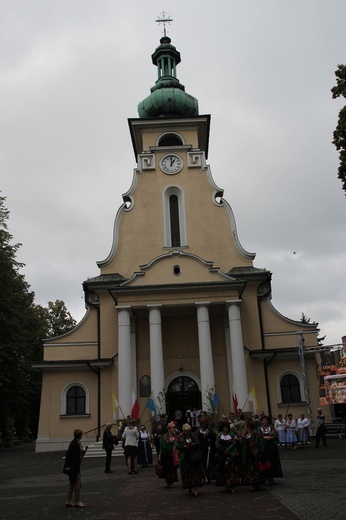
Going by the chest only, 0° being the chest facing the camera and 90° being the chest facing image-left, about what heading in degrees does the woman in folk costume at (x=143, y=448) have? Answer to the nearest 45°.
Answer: approximately 0°

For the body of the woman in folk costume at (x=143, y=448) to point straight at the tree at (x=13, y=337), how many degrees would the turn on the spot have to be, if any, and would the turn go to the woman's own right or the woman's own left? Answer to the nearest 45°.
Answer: approximately 135° to the woman's own right

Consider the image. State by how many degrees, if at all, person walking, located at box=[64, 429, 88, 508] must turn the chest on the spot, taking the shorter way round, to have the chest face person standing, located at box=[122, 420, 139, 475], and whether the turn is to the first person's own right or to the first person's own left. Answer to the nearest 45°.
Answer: approximately 90° to the first person's own left

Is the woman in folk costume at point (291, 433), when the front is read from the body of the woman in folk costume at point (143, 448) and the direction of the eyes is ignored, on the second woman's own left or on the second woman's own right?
on the second woman's own left

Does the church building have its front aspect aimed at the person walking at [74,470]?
yes

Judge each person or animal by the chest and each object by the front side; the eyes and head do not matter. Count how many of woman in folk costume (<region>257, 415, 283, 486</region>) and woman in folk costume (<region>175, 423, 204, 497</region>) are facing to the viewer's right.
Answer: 0

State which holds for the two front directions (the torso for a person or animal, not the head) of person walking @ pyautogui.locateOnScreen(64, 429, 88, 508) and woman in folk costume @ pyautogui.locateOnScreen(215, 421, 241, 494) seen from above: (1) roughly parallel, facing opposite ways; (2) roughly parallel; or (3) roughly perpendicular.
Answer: roughly perpendicular
